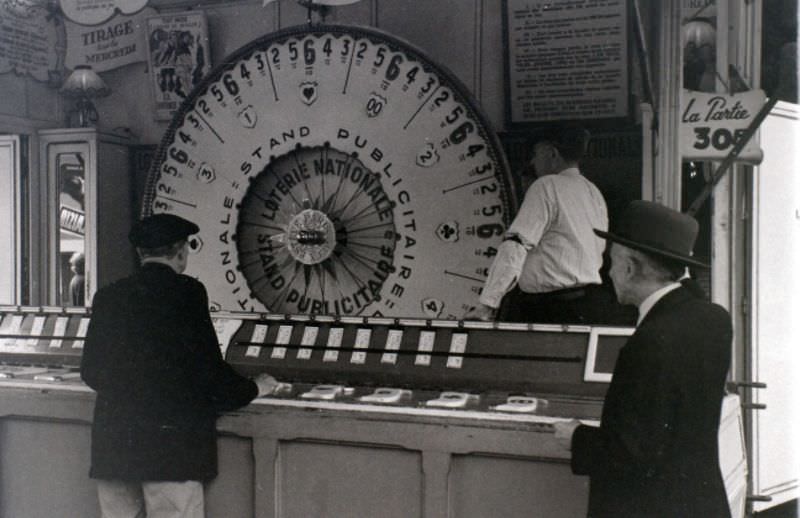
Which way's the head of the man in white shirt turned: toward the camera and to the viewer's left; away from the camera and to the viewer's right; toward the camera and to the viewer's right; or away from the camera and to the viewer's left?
away from the camera and to the viewer's left

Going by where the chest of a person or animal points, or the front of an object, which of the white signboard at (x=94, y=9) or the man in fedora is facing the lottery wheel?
the man in fedora

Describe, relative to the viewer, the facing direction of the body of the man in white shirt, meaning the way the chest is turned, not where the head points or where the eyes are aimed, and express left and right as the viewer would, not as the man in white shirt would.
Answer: facing away from the viewer and to the left of the viewer

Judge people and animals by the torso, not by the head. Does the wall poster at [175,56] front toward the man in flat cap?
yes

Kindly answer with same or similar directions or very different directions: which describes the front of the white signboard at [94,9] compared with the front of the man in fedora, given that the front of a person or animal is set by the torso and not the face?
very different directions

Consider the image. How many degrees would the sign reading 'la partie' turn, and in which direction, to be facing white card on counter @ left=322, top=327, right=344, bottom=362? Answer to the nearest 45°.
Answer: approximately 45° to its right

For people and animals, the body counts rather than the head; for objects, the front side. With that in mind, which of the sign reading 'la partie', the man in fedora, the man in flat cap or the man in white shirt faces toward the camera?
the sign reading 'la partie'

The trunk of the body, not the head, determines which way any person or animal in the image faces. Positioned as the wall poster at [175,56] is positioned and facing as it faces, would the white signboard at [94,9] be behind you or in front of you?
in front

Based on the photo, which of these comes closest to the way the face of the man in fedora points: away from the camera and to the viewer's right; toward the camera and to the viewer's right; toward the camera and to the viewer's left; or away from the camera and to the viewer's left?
away from the camera and to the viewer's left

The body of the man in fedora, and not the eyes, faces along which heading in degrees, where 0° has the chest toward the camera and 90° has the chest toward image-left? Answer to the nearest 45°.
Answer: approximately 135°
